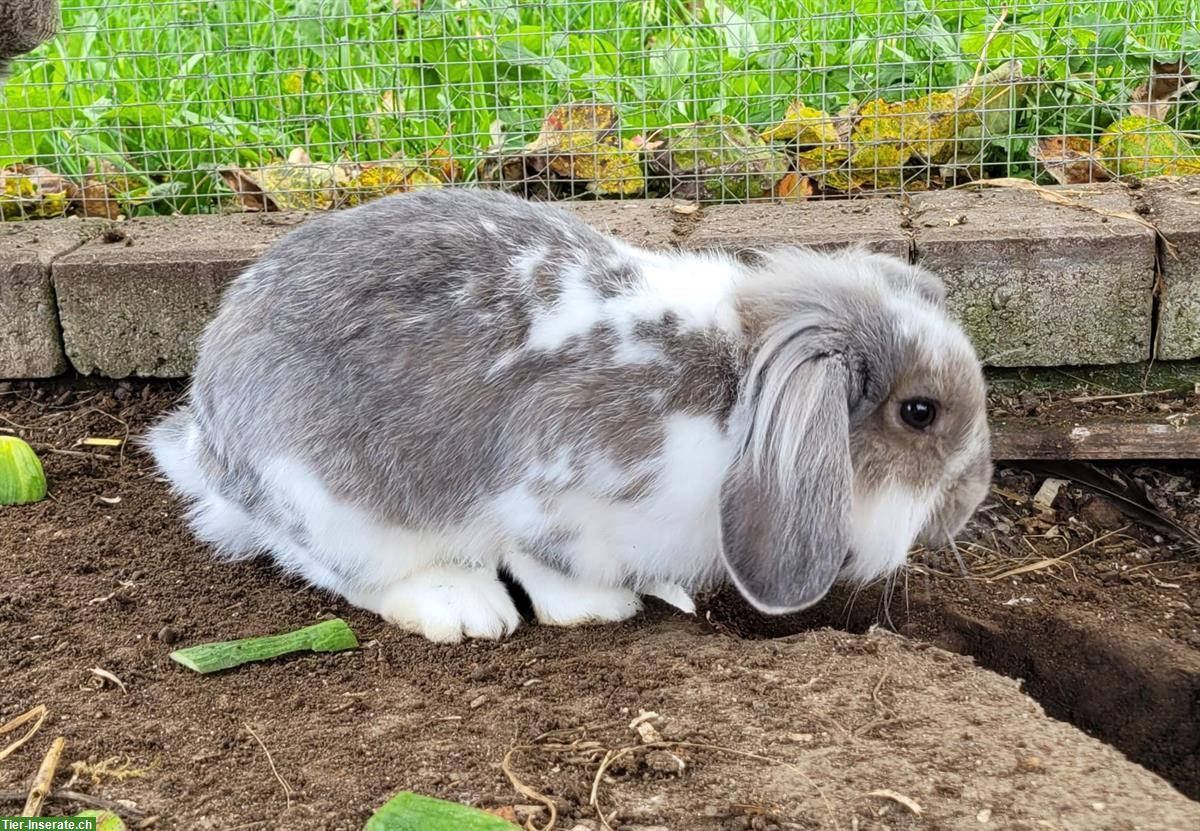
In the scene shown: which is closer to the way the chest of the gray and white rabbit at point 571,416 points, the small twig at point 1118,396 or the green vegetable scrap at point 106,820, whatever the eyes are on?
the small twig

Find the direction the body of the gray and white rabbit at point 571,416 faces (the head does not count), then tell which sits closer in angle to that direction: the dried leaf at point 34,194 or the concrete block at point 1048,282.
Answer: the concrete block

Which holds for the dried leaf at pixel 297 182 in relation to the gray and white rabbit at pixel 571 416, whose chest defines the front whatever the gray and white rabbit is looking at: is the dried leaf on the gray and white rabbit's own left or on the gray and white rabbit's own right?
on the gray and white rabbit's own left

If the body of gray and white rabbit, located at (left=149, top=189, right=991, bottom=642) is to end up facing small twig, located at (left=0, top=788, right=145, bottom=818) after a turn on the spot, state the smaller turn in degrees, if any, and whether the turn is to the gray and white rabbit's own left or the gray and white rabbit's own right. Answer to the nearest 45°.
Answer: approximately 135° to the gray and white rabbit's own right

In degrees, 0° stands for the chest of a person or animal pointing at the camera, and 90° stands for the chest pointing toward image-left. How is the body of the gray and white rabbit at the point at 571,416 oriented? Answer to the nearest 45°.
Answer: approximately 270°

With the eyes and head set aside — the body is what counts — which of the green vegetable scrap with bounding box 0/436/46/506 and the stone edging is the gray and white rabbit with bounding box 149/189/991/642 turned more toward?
the stone edging

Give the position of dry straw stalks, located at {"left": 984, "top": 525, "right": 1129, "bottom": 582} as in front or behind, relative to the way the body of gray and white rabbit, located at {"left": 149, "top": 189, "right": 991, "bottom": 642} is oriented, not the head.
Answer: in front

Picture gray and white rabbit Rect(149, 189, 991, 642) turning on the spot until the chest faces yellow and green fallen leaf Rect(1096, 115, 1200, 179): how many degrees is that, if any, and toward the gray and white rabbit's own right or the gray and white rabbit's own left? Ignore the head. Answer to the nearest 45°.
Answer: approximately 45° to the gray and white rabbit's own left

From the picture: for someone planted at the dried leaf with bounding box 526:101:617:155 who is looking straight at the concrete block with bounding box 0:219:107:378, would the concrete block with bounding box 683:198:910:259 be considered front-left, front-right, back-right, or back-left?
back-left

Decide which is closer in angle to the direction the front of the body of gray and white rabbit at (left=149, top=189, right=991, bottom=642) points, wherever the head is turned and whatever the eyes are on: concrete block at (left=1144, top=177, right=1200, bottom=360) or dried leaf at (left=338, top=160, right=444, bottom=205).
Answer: the concrete block

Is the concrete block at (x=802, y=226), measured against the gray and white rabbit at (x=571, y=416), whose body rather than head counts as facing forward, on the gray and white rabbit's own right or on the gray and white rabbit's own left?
on the gray and white rabbit's own left
